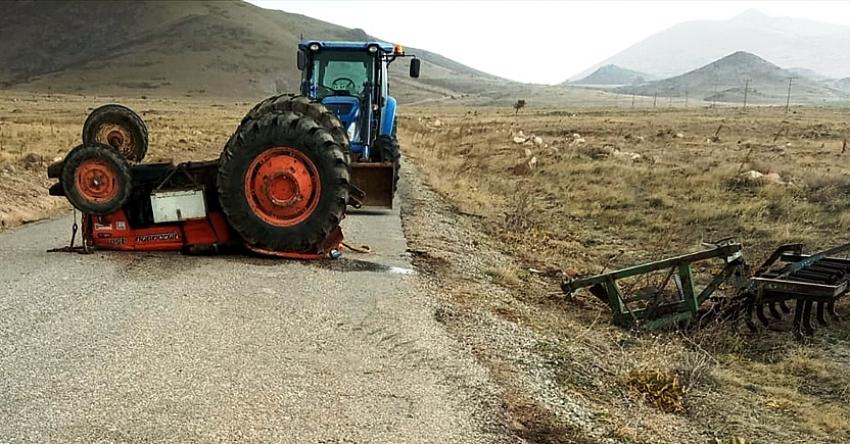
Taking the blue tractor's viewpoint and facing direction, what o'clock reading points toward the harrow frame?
The harrow frame is roughly at 11 o'clock from the blue tractor.

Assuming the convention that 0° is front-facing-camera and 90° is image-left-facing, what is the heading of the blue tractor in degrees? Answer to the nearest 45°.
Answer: approximately 0°
